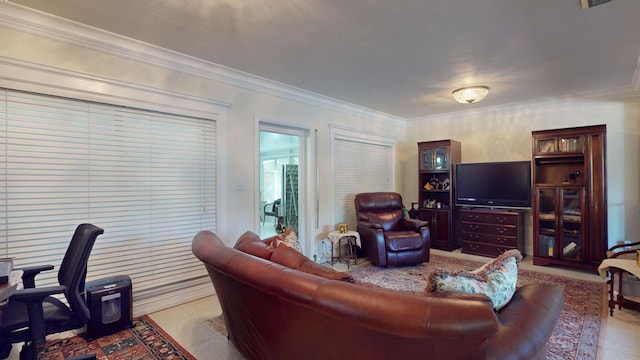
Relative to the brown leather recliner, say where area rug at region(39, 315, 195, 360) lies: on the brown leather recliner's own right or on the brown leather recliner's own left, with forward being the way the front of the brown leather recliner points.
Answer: on the brown leather recliner's own right

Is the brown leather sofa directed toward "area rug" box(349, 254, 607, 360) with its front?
yes

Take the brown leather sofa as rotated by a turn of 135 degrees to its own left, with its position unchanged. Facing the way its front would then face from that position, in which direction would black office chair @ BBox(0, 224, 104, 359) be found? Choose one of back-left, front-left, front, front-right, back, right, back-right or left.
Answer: front

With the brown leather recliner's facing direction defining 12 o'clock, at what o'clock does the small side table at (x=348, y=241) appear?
The small side table is roughly at 4 o'clock from the brown leather recliner.

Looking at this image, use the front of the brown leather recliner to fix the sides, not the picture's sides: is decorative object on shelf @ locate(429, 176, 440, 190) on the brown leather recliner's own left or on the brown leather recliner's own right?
on the brown leather recliner's own left

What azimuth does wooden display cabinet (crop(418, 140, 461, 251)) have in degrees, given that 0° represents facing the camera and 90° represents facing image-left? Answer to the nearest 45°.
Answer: approximately 45°

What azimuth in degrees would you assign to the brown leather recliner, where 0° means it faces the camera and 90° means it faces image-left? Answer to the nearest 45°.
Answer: approximately 315°

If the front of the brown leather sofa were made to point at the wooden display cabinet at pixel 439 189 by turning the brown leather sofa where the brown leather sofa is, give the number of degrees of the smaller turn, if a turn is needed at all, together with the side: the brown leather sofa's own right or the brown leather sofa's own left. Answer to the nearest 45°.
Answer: approximately 45° to the brown leather sofa's own left

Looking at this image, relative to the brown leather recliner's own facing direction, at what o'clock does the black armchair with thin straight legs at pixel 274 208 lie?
The black armchair with thin straight legs is roughly at 4 o'clock from the brown leather recliner.
